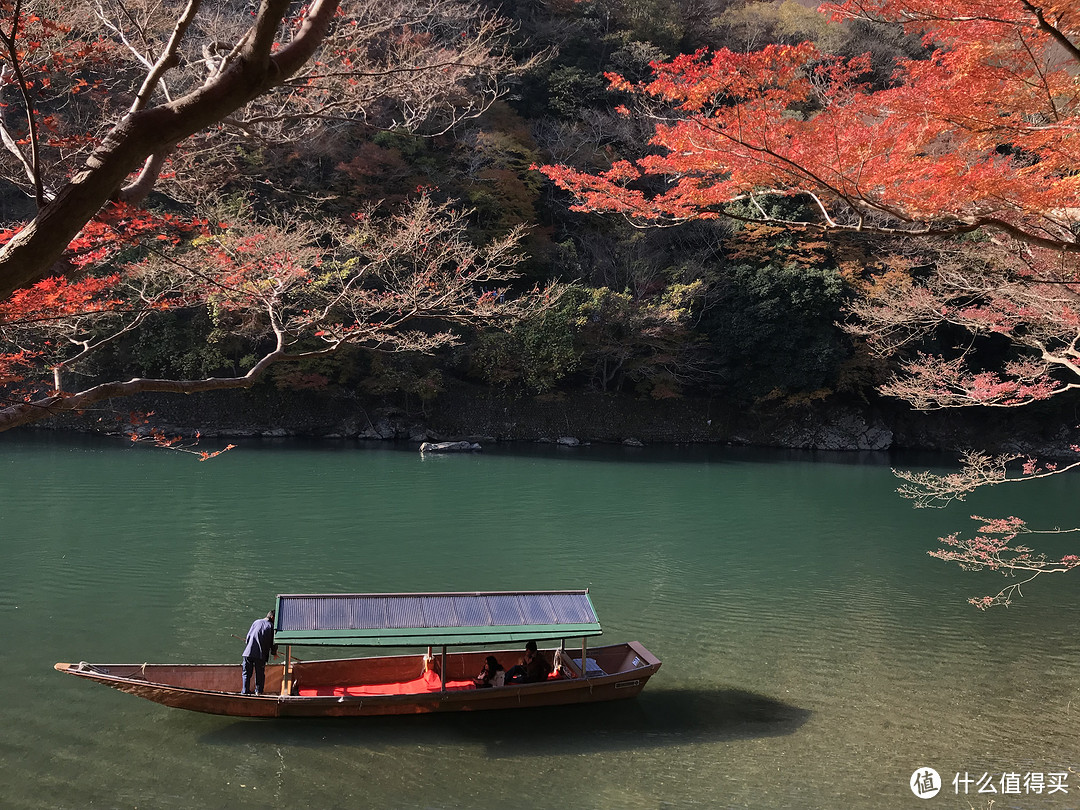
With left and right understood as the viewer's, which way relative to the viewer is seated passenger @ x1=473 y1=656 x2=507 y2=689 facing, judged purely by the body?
facing to the left of the viewer

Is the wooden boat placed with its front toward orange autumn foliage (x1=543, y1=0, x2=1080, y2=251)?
no

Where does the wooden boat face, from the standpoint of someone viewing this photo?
facing to the left of the viewer
